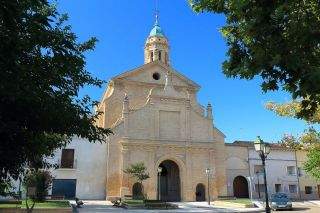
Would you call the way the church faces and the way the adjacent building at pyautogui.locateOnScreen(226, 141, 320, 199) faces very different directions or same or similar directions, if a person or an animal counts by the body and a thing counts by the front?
same or similar directions

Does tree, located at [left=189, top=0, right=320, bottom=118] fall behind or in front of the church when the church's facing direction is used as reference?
in front

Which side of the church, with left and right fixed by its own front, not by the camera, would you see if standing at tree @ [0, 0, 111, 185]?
front

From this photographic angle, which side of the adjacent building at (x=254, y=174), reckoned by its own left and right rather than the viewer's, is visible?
front

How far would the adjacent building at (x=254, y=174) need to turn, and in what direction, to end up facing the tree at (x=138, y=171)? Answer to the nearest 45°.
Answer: approximately 45° to its right

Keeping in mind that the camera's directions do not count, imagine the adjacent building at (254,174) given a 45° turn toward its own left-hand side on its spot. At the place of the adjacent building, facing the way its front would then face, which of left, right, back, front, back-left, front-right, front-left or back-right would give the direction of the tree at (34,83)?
front-right

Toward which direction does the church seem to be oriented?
toward the camera

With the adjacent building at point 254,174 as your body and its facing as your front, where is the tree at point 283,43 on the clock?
The tree is roughly at 12 o'clock from the adjacent building.

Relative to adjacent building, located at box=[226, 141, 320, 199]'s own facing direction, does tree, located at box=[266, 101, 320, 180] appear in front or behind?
in front
